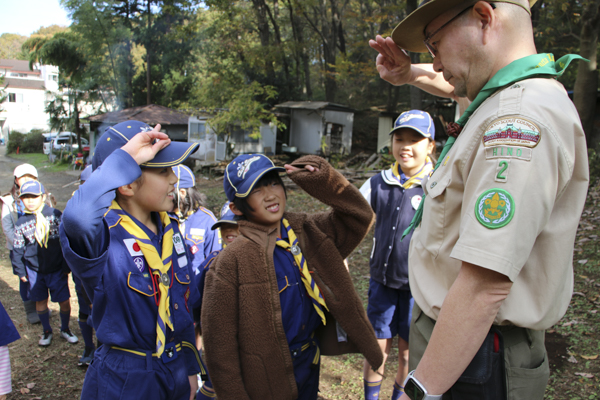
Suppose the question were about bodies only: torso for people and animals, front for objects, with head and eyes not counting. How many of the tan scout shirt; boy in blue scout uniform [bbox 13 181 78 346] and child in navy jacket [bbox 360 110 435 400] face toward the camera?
2

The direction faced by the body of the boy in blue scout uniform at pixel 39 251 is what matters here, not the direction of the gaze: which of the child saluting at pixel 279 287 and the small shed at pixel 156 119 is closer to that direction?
the child saluting

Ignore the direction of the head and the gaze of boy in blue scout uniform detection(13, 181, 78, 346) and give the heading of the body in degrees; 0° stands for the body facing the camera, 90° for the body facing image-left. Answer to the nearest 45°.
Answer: approximately 0°

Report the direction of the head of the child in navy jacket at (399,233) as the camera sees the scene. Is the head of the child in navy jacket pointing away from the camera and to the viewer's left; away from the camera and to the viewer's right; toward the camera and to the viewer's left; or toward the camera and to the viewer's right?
toward the camera and to the viewer's left

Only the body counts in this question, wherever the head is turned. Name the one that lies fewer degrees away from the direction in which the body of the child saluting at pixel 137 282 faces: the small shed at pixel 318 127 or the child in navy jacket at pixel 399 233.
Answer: the child in navy jacket

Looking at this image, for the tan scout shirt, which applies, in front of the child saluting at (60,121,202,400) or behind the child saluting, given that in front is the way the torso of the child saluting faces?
in front

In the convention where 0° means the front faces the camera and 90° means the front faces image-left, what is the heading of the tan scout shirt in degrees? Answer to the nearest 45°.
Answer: approximately 90°

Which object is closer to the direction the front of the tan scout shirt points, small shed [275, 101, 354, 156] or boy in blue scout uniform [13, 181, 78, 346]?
the boy in blue scout uniform

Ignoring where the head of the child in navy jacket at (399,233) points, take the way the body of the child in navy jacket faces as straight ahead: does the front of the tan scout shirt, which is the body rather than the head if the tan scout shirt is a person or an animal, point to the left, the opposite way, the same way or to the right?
to the right

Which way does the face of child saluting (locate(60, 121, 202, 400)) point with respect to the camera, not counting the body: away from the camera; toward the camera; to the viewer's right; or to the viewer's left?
to the viewer's right
